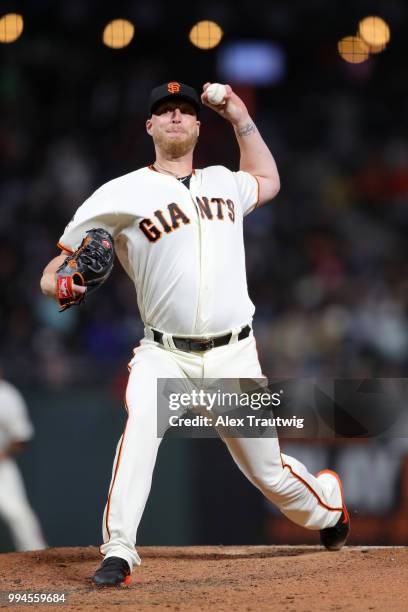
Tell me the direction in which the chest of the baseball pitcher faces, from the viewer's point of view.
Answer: toward the camera

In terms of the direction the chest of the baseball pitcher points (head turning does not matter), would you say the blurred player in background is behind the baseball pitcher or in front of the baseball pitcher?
behind
